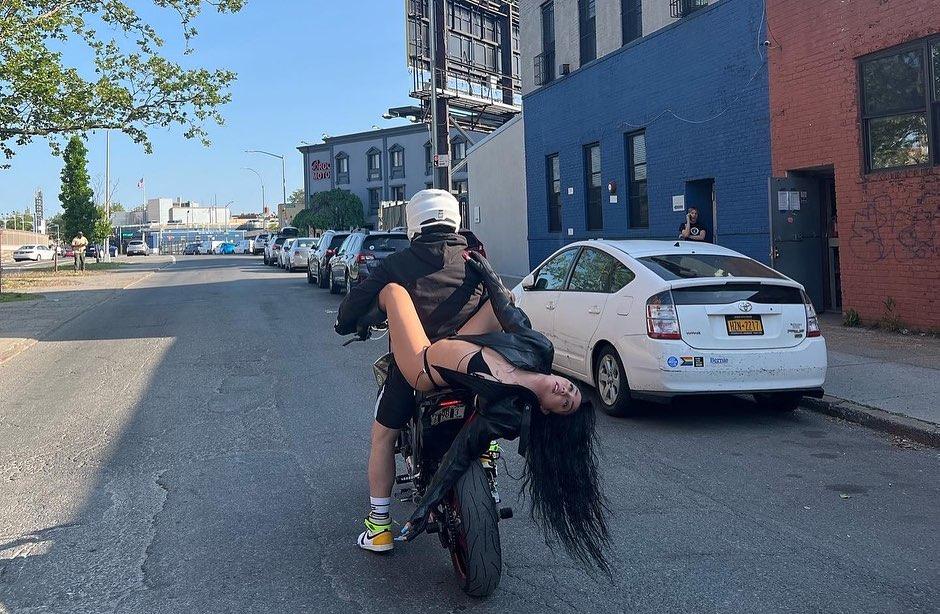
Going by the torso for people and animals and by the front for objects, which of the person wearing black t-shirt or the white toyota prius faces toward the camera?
the person wearing black t-shirt

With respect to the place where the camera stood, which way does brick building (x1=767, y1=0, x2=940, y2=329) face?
facing the viewer and to the left of the viewer

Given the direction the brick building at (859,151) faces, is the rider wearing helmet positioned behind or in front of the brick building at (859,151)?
in front

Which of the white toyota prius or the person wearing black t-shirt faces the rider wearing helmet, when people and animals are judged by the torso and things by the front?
the person wearing black t-shirt

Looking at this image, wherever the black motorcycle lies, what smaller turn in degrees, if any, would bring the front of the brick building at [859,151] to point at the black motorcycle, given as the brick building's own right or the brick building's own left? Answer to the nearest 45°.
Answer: approximately 45° to the brick building's own left

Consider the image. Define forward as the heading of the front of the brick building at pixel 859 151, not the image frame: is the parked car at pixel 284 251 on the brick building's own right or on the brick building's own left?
on the brick building's own right

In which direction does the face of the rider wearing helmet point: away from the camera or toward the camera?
away from the camera

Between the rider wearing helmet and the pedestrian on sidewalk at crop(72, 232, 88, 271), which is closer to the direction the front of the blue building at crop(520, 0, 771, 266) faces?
the rider wearing helmet

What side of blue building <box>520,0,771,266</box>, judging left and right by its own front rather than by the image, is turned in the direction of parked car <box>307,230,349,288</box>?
right

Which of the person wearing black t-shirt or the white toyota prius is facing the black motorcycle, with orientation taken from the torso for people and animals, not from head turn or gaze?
the person wearing black t-shirt

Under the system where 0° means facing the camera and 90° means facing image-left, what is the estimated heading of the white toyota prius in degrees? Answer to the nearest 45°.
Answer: approximately 135°

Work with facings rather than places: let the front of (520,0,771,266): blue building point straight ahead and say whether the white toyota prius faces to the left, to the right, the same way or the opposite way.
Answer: to the right

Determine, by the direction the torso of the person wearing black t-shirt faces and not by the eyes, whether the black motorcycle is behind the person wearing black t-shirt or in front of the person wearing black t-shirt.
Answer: in front

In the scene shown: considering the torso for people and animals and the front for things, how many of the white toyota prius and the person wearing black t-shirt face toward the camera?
1

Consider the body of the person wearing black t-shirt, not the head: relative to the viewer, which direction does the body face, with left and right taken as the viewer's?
facing the viewer
